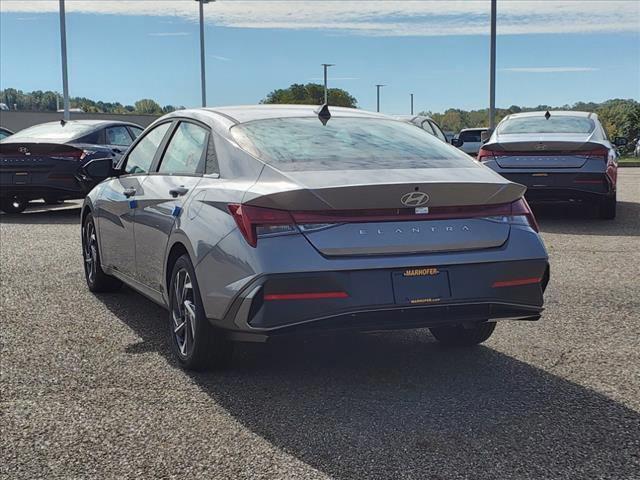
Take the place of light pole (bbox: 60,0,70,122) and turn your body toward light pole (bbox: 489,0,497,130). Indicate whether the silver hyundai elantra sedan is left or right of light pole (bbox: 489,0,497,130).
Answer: right

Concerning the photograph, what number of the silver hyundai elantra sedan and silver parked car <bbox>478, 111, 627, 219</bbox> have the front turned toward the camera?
0

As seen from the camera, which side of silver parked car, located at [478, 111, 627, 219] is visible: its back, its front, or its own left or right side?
back

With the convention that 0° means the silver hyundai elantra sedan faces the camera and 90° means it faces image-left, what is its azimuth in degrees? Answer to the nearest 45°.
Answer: approximately 135°

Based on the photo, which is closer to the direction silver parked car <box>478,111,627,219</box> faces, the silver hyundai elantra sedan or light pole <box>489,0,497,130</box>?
the light pole

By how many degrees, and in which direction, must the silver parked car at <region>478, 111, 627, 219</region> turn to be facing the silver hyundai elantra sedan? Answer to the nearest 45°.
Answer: approximately 180°

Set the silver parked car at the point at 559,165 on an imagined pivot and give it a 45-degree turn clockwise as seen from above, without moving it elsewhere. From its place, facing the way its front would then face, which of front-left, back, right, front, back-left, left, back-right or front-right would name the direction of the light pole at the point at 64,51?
left

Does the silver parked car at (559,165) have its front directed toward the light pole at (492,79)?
yes
